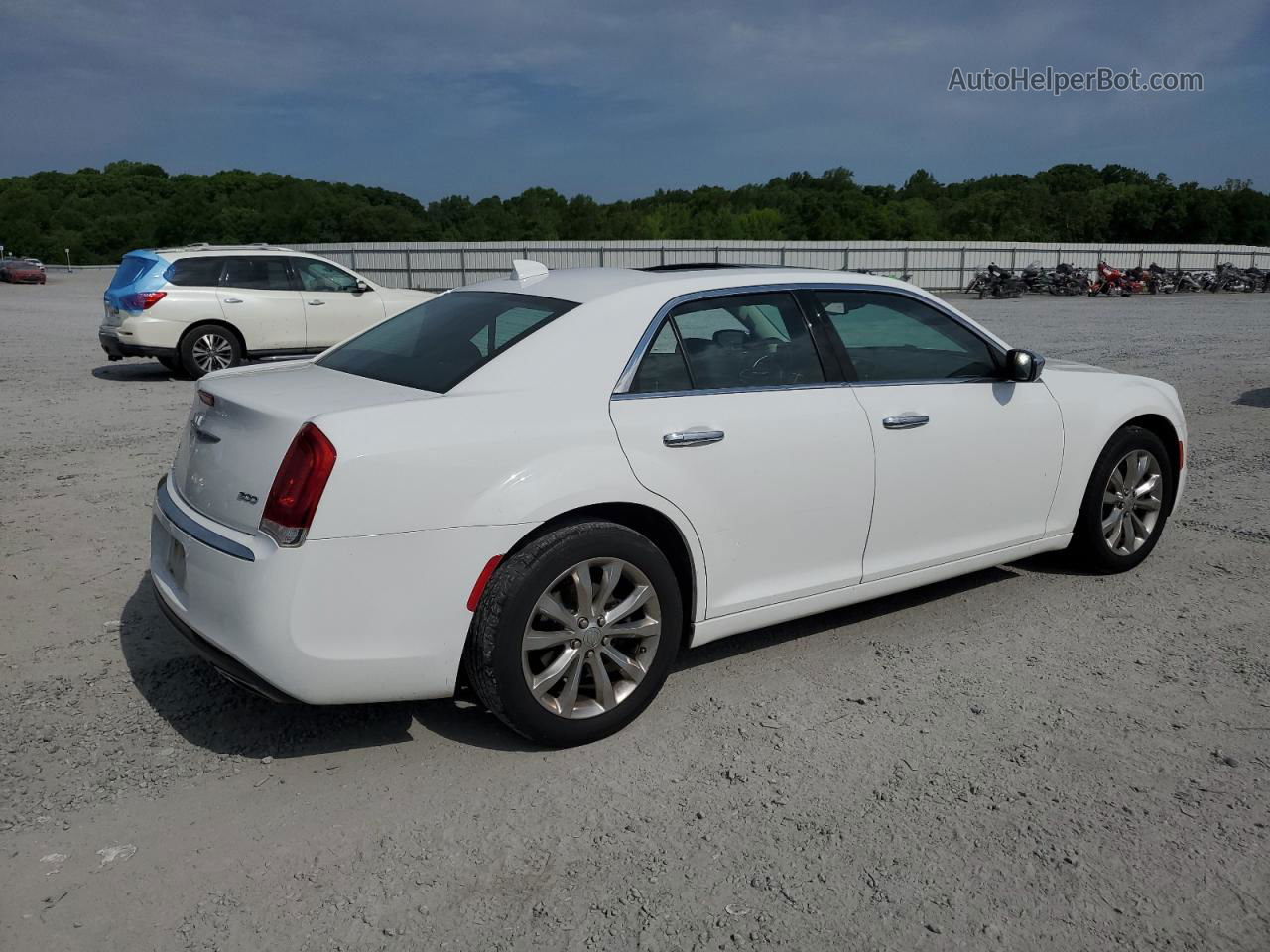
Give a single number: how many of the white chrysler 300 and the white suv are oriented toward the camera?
0

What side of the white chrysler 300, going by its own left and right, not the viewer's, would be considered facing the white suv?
left

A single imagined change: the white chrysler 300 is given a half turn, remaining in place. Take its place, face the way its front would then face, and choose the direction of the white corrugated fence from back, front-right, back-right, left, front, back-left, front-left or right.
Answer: back-right

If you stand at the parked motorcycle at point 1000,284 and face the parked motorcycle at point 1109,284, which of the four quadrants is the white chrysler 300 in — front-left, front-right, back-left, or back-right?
back-right

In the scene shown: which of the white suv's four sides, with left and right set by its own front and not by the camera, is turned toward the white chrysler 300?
right

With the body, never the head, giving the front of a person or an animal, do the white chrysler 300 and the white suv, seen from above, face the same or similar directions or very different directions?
same or similar directions

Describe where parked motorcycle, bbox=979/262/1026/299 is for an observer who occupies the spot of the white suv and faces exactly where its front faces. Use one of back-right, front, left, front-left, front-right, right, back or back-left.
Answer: front-left

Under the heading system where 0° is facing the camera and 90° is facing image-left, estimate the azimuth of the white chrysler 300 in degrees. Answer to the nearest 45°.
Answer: approximately 225°

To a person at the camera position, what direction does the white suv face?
facing to the right of the viewer

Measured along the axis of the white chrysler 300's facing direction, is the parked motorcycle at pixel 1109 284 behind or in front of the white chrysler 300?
in front

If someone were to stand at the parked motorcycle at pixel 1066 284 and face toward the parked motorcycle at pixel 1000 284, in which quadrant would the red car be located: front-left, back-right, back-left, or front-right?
front-right
